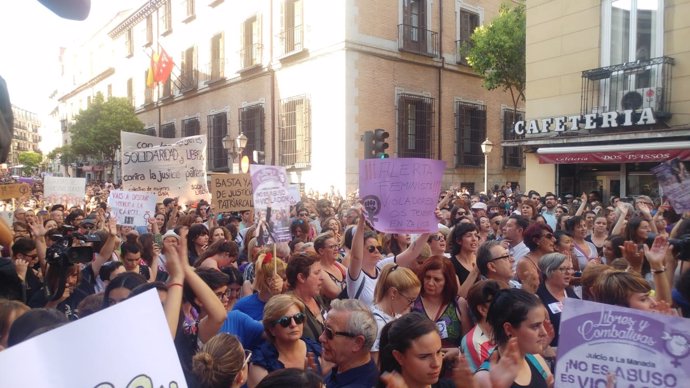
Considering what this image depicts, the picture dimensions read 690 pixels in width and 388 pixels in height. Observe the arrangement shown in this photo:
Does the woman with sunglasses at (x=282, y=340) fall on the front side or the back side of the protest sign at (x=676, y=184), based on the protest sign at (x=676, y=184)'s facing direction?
on the front side

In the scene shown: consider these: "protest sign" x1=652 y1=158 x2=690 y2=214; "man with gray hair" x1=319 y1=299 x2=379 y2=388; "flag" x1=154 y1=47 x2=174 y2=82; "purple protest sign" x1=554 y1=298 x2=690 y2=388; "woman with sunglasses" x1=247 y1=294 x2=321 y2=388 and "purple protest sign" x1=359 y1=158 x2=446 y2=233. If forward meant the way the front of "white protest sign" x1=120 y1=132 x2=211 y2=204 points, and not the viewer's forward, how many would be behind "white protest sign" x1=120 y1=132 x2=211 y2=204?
1

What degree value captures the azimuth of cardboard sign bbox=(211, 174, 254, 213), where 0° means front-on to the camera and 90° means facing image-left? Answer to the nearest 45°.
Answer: approximately 0°

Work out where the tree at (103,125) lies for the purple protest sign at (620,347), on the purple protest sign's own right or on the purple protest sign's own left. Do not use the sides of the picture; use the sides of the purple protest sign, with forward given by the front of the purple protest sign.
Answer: on the purple protest sign's own right

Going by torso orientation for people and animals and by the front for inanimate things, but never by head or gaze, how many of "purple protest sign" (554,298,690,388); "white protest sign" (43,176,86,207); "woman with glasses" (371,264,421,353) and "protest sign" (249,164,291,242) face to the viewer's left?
0

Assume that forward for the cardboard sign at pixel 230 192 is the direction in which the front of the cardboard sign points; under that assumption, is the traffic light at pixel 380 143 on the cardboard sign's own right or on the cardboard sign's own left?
on the cardboard sign's own left

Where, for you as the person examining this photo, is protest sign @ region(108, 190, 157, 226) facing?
facing the viewer

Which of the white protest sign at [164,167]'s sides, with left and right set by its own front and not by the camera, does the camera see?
front

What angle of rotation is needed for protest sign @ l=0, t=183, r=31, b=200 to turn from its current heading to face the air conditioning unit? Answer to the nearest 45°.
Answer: approximately 90° to its left

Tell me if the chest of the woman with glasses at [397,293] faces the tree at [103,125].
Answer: no

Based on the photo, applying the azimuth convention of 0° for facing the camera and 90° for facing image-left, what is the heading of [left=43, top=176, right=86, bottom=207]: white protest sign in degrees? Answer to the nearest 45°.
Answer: approximately 0°

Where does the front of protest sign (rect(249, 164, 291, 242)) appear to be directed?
toward the camera
